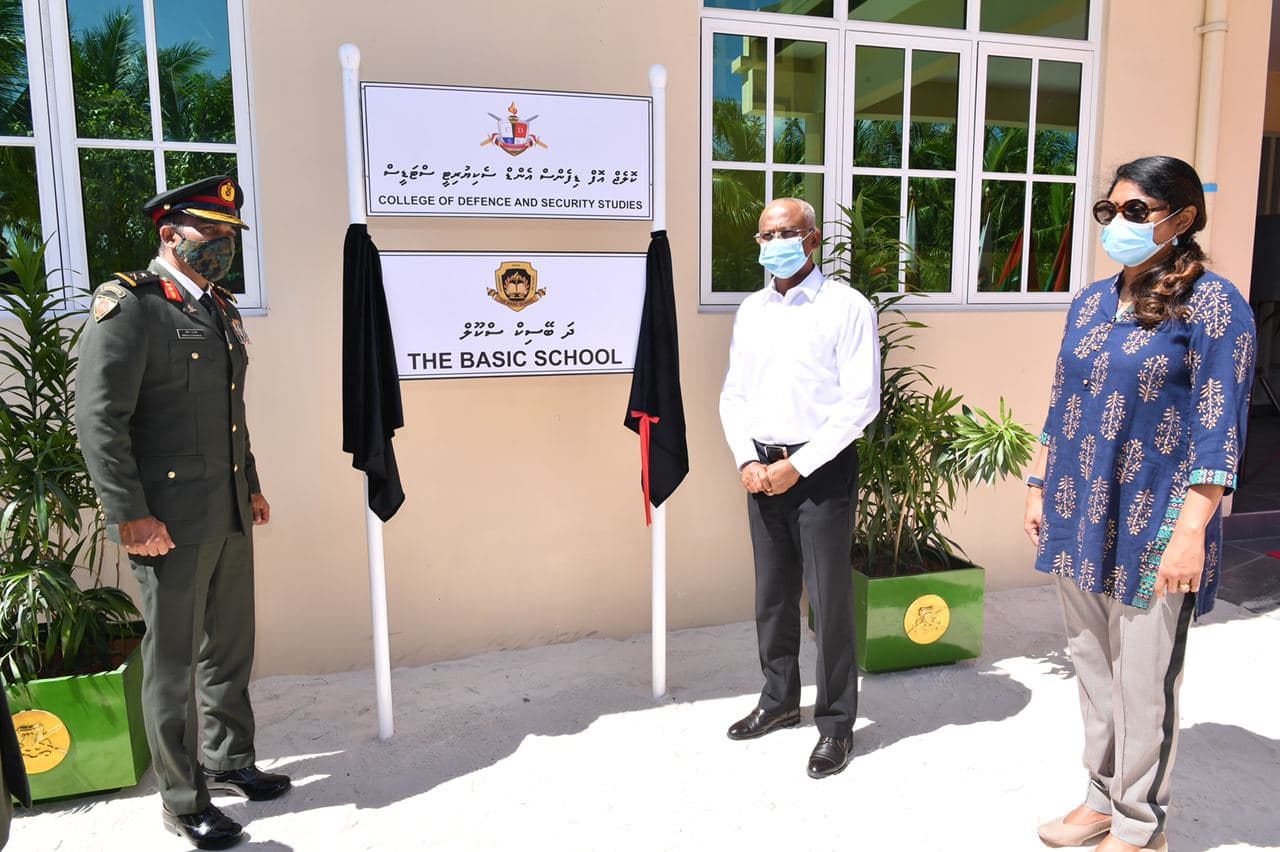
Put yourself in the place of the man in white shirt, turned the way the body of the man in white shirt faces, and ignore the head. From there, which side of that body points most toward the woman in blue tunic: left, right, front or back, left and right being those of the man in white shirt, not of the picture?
left

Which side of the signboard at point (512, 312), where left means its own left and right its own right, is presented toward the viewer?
front

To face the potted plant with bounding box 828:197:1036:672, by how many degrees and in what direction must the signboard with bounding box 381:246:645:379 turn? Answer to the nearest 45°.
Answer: approximately 90° to its left

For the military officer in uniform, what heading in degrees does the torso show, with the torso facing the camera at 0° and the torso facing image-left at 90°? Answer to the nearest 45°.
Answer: approximately 315°

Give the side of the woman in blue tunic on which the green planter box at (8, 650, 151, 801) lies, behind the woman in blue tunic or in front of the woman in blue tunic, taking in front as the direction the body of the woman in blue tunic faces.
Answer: in front

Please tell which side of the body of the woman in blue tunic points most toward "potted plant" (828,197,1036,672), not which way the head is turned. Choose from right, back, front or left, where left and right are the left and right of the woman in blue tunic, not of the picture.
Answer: right

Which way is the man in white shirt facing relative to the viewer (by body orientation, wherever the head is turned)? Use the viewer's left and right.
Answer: facing the viewer and to the left of the viewer

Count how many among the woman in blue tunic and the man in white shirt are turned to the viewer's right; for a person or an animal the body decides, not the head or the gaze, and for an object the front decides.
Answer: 0

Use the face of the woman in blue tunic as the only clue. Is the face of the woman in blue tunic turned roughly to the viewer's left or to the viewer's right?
to the viewer's left

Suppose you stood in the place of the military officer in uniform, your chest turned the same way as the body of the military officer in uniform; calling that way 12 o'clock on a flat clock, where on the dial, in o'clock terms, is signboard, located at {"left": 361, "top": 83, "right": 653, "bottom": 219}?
The signboard is roughly at 10 o'clock from the military officer in uniform.

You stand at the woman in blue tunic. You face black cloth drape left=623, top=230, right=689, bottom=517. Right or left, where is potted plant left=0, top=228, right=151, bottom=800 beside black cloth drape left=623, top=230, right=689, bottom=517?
left

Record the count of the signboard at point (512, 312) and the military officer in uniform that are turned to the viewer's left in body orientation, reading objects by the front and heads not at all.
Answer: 0

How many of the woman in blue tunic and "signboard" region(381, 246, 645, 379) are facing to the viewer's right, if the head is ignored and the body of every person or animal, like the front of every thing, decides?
0
